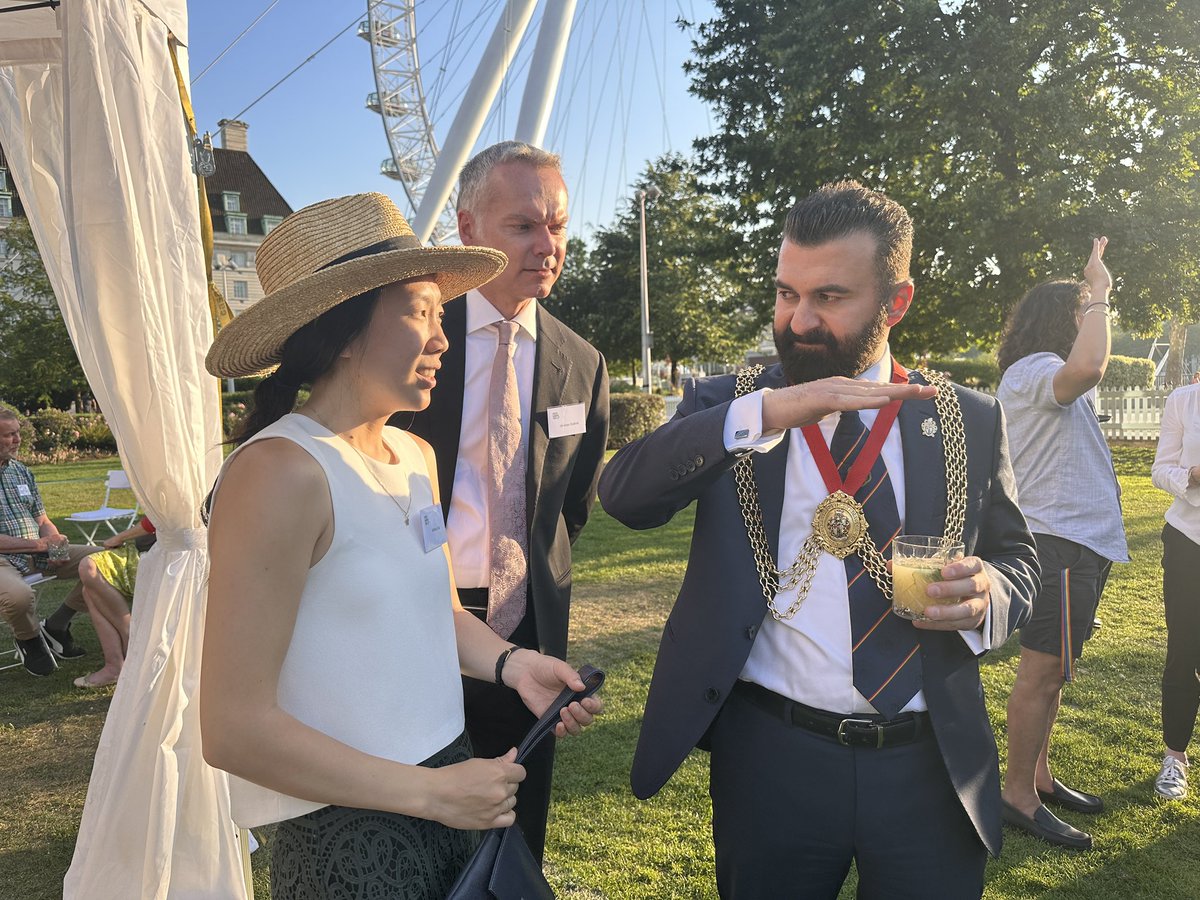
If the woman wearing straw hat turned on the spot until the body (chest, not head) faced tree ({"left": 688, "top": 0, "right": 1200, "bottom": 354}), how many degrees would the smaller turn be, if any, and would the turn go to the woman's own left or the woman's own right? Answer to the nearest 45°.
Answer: approximately 90° to the woman's own left

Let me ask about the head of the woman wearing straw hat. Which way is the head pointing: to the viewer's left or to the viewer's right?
to the viewer's right

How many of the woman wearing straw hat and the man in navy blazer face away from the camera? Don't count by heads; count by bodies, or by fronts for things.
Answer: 0

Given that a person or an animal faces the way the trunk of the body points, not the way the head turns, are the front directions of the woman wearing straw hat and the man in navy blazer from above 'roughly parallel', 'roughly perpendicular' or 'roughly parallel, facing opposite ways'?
roughly perpendicular

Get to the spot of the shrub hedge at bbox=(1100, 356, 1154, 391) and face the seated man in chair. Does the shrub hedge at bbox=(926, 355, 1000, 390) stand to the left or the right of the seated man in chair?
right

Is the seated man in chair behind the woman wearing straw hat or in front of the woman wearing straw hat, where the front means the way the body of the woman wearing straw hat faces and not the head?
behind

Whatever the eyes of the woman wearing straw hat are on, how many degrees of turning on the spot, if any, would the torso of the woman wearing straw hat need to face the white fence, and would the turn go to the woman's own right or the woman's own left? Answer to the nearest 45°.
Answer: approximately 90° to the woman's own left

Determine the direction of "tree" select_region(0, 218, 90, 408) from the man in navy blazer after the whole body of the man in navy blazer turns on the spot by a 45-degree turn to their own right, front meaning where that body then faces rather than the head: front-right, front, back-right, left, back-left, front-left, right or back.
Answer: right

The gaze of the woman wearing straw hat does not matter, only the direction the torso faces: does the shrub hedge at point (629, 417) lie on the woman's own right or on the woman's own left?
on the woman's own left

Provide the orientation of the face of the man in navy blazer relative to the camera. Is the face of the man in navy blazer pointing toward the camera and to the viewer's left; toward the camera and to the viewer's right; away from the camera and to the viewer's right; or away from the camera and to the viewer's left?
toward the camera and to the viewer's left

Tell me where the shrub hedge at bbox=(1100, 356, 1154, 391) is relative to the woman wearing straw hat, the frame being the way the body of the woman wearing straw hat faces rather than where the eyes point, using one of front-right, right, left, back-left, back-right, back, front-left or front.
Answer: left
